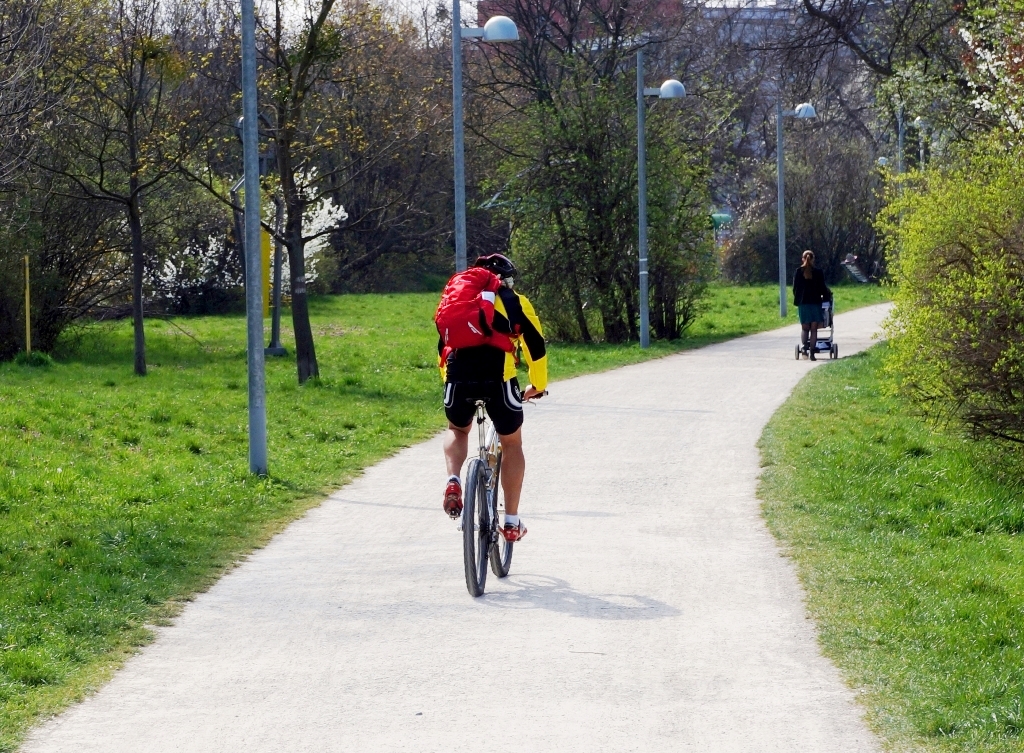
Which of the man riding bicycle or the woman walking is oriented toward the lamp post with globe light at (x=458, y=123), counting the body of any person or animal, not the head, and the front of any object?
the man riding bicycle

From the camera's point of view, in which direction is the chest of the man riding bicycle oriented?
away from the camera

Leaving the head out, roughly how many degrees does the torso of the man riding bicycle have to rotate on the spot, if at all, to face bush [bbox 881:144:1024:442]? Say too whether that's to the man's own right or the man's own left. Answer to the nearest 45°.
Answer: approximately 45° to the man's own right

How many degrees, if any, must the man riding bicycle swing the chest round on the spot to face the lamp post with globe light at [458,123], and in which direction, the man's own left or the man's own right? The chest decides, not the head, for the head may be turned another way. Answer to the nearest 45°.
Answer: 0° — they already face it

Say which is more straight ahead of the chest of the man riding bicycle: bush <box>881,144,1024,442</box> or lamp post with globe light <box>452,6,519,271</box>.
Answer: the lamp post with globe light

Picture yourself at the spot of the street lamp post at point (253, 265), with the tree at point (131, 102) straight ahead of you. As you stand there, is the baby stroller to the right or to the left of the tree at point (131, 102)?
right
